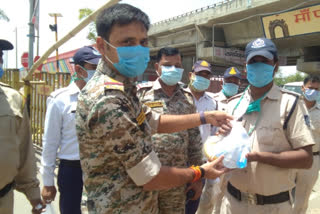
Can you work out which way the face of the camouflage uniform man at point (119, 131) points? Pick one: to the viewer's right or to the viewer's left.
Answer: to the viewer's right

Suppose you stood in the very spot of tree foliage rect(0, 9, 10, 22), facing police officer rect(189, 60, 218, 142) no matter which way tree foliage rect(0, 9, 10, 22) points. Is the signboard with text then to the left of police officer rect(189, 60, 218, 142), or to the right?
left

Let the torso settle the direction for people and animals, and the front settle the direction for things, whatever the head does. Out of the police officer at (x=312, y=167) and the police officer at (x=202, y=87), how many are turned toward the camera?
2

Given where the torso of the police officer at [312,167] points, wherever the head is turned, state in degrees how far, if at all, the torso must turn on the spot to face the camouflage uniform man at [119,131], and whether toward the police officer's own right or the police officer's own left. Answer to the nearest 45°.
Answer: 0° — they already face them

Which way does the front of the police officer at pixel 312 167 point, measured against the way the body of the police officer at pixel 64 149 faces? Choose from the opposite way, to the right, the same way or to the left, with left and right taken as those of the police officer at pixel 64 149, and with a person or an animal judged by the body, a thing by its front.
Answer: to the right
